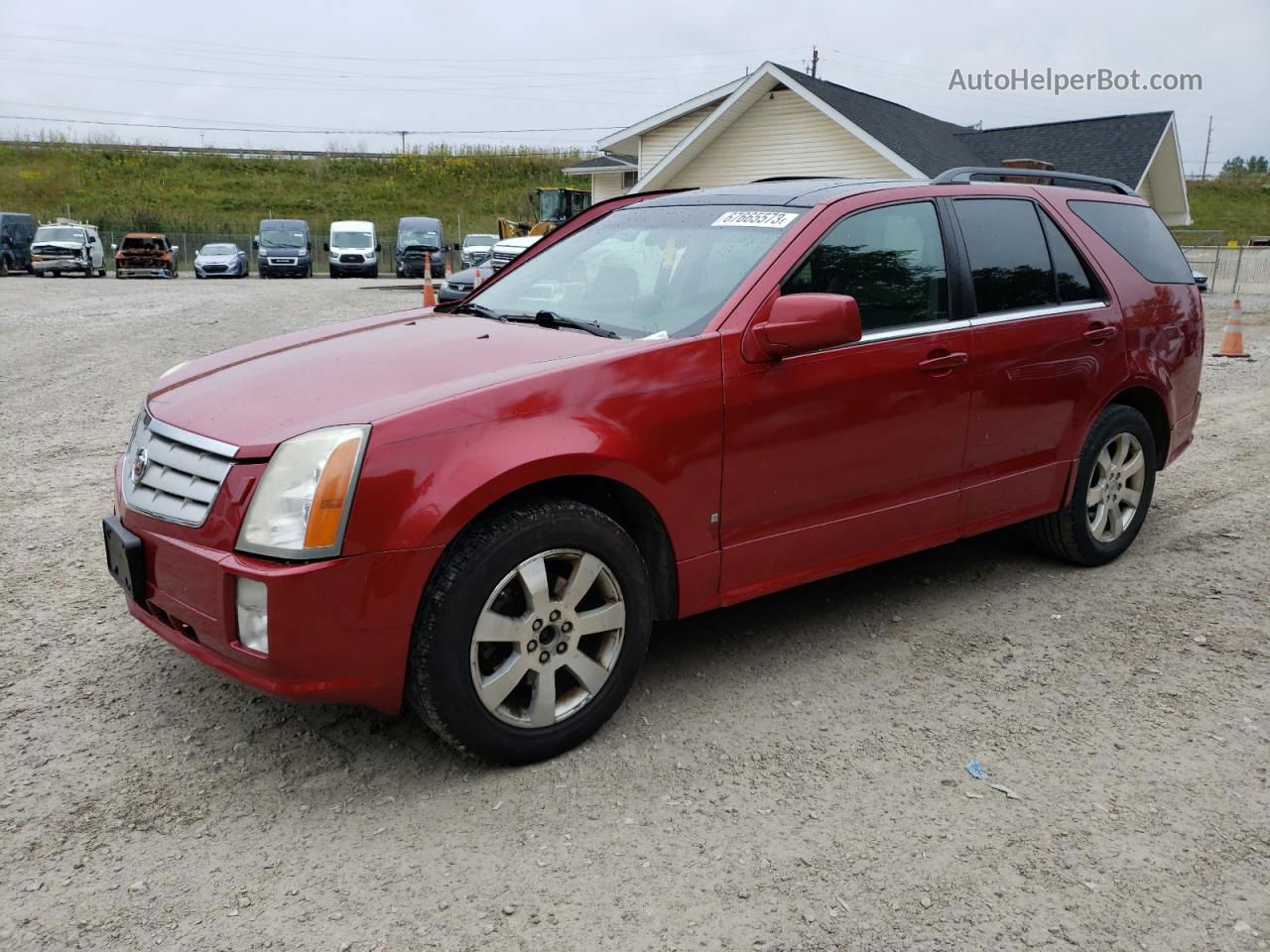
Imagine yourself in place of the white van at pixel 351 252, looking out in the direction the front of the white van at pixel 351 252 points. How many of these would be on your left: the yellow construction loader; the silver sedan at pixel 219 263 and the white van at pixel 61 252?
1

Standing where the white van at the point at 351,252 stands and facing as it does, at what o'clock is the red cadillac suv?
The red cadillac suv is roughly at 12 o'clock from the white van.

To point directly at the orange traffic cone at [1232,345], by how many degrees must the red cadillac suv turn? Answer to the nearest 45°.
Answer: approximately 180°

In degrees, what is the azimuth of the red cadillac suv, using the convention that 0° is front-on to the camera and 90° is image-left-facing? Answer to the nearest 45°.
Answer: approximately 45°

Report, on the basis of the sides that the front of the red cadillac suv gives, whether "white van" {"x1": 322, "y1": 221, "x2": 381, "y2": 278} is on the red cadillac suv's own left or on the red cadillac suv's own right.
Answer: on the red cadillac suv's own right

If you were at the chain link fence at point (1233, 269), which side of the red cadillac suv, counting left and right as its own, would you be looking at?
back

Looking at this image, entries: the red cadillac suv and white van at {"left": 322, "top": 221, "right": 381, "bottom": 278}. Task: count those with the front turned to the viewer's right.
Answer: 0

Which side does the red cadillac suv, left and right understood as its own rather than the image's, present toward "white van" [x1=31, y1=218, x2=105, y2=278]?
right

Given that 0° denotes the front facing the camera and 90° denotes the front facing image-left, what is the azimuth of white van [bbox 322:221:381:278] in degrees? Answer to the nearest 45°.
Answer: approximately 0°

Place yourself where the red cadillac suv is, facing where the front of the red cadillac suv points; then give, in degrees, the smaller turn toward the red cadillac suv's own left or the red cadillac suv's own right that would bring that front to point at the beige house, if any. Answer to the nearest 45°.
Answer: approximately 135° to the red cadillac suv's own right

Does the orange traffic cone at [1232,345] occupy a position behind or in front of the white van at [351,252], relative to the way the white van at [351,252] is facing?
in front

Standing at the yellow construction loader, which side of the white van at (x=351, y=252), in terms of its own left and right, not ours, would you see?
left

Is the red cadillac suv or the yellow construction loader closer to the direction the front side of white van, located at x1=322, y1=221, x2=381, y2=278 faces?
the red cadillac suv
